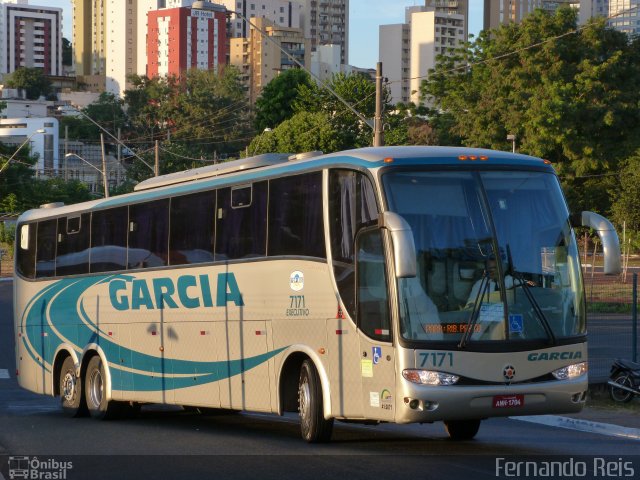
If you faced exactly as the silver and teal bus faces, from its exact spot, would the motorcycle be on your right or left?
on your left

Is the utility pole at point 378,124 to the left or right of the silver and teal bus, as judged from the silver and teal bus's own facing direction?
on its left

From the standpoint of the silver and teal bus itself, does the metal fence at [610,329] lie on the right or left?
on its left

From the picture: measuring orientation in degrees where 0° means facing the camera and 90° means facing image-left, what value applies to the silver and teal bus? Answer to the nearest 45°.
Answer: approximately 315°
